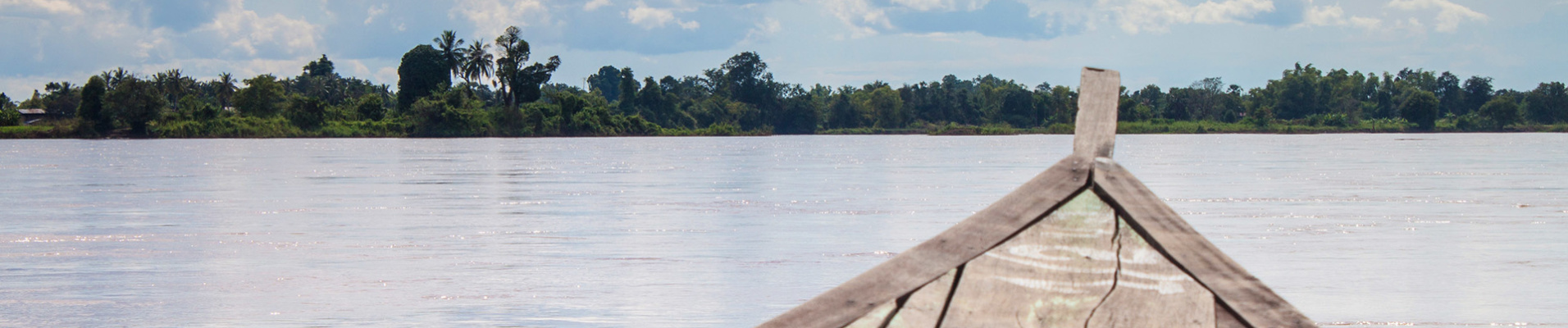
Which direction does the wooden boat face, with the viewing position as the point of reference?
facing away from the viewer
